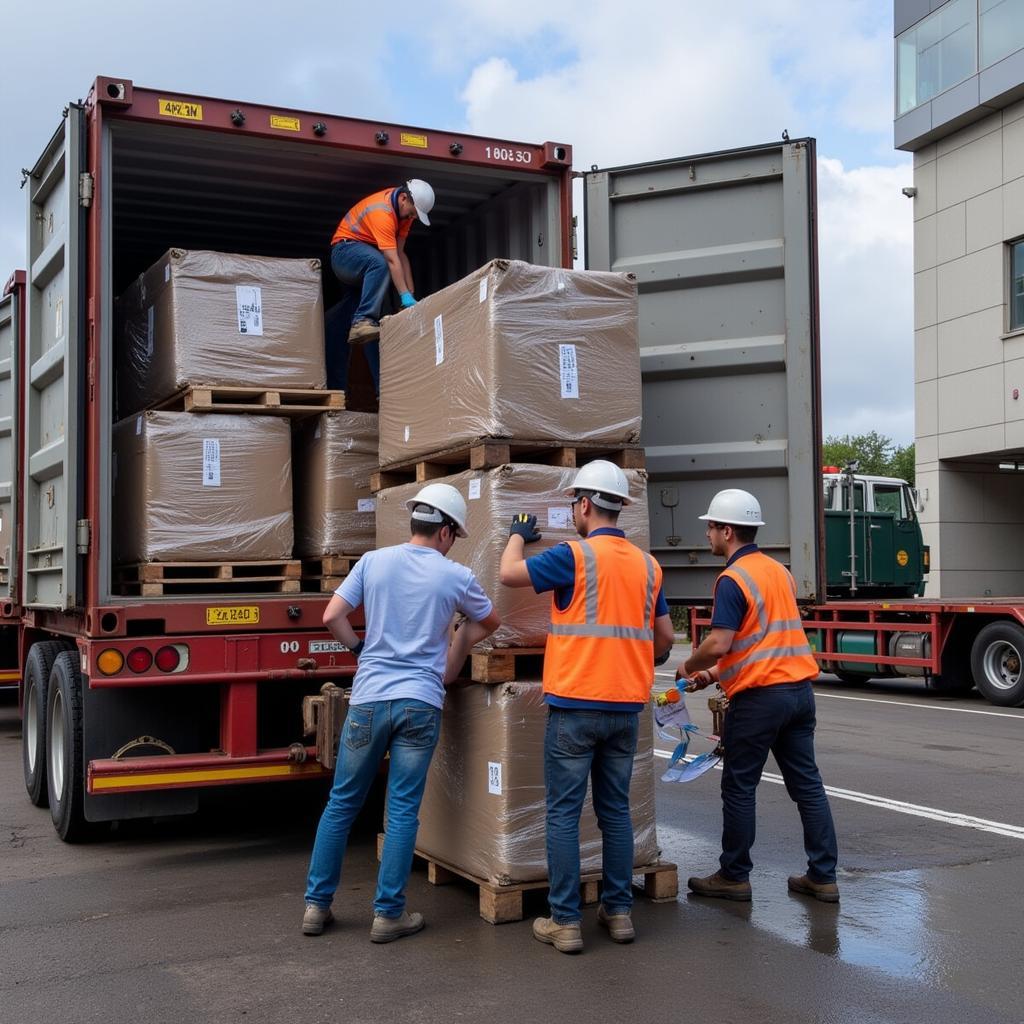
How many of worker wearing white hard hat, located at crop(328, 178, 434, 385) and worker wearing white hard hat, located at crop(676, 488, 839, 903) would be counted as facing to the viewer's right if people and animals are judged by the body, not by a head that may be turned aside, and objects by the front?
1

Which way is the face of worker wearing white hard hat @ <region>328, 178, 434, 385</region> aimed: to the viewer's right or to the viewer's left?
to the viewer's right

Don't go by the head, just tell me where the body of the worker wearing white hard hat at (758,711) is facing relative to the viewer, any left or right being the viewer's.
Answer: facing away from the viewer and to the left of the viewer

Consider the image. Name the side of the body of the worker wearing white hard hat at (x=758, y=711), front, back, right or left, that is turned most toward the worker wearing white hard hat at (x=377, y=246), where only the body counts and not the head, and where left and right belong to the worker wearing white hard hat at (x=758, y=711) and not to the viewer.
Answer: front

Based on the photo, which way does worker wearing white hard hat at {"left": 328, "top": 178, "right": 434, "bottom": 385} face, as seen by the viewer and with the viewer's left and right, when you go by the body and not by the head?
facing to the right of the viewer

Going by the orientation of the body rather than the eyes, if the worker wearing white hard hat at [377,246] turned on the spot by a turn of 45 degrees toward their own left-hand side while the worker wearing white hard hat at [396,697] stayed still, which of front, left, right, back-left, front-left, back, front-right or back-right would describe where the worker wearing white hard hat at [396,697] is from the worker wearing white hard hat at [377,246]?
back-right

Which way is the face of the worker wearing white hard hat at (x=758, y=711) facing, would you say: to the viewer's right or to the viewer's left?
to the viewer's left
